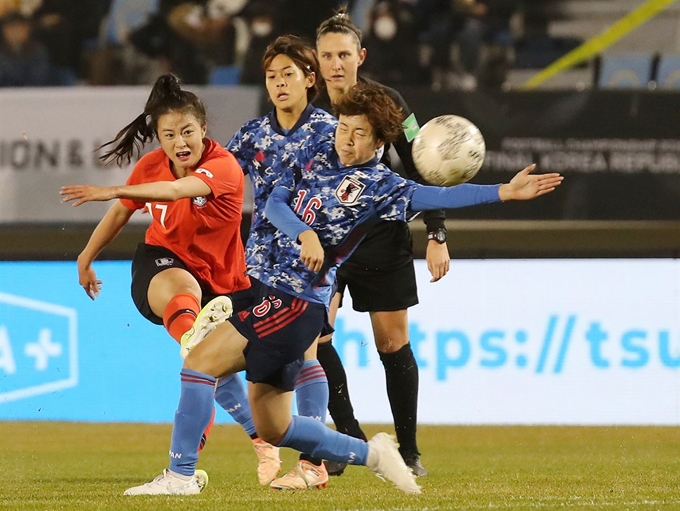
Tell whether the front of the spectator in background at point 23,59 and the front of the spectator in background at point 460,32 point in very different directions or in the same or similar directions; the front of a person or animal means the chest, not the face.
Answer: same or similar directions

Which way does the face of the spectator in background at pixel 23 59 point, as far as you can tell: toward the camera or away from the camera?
toward the camera

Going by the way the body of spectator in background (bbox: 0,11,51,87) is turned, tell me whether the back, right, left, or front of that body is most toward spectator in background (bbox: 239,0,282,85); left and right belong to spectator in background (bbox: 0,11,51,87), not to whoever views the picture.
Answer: left

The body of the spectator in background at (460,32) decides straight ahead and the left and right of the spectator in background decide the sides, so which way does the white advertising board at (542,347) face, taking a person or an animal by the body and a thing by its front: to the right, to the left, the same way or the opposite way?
the same way

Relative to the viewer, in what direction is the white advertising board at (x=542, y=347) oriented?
toward the camera

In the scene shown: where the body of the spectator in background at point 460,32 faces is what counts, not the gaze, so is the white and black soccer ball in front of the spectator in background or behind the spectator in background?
in front

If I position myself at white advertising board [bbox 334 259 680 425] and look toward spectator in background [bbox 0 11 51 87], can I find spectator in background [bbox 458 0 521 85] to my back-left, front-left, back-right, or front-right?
front-right

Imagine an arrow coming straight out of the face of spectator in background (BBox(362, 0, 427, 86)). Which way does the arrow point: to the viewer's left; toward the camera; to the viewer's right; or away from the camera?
toward the camera

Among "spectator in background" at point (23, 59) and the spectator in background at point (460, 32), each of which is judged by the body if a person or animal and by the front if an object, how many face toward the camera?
2

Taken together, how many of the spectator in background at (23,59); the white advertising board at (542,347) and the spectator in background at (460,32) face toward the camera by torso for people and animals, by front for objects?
3

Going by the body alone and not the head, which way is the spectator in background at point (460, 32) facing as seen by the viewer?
toward the camera

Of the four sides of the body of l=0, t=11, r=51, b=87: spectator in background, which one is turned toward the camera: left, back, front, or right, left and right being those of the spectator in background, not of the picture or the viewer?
front
